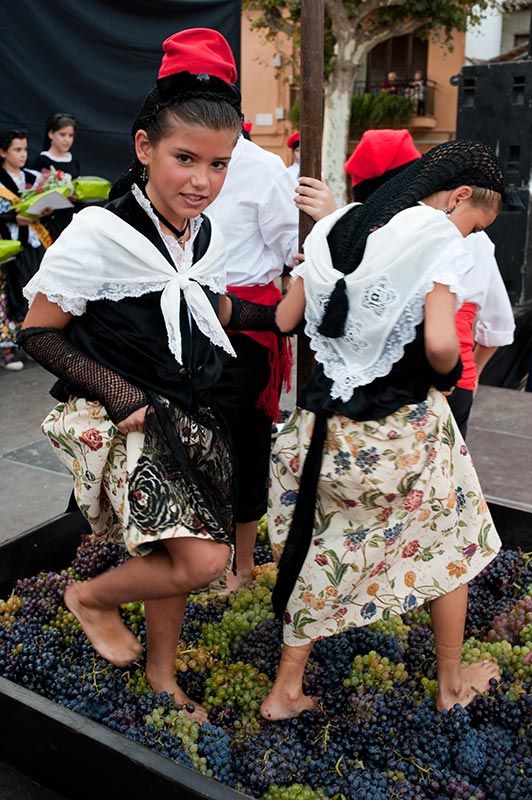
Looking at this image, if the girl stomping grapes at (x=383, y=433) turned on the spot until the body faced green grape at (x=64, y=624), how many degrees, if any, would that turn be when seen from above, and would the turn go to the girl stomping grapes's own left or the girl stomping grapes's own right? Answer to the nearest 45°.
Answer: approximately 135° to the girl stomping grapes's own left

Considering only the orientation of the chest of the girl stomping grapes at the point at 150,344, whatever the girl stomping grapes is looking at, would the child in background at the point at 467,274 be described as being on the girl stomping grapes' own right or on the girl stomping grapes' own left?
on the girl stomping grapes' own left

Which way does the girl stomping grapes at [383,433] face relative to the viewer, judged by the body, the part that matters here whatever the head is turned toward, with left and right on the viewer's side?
facing away from the viewer and to the right of the viewer

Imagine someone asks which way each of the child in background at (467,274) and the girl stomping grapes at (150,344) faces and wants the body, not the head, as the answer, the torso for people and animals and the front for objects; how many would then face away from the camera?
1

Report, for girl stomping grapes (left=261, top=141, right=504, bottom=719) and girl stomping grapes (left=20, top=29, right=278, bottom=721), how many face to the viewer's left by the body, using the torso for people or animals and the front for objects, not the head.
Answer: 0

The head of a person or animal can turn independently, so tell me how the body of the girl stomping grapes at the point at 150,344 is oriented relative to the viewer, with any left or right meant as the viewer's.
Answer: facing the viewer and to the right of the viewer

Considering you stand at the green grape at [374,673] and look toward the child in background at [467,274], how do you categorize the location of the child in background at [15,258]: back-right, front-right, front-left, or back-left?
front-left

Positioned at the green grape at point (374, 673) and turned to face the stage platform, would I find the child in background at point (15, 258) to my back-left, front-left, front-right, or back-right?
front-left
